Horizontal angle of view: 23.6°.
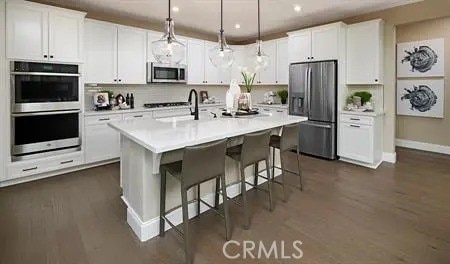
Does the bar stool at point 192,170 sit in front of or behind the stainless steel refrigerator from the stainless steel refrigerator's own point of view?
in front

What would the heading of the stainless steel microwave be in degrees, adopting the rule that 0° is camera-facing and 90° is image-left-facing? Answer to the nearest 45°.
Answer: approximately 315°

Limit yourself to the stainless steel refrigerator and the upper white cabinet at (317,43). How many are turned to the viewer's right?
0

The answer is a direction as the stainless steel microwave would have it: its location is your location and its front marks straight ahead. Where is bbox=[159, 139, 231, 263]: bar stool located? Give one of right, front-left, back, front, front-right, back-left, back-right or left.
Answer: front-right

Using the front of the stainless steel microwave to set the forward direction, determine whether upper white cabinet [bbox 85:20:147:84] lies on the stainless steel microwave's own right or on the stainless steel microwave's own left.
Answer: on the stainless steel microwave's own right

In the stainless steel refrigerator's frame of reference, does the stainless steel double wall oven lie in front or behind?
in front

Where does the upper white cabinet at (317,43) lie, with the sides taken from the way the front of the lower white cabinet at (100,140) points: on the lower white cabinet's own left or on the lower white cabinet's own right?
on the lower white cabinet's own left
